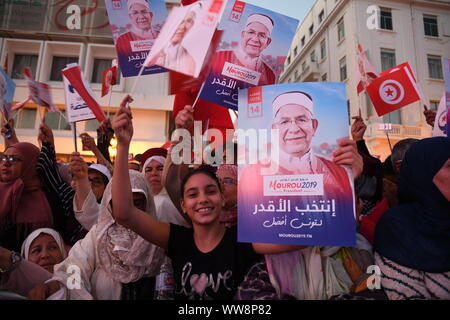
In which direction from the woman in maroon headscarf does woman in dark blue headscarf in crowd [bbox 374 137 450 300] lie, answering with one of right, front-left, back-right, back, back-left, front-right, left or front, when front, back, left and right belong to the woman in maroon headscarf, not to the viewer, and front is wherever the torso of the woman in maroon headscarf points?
left

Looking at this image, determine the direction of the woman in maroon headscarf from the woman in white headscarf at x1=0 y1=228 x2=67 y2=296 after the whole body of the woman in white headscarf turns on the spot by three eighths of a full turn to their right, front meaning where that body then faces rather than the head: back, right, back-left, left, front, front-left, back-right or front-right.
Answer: right

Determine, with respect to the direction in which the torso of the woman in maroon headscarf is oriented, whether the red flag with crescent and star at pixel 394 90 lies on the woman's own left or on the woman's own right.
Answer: on the woman's own left

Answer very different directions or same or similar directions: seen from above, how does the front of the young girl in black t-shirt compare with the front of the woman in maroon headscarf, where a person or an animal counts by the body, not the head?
same or similar directions

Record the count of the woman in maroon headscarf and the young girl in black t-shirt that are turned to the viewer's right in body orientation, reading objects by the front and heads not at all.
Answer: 0

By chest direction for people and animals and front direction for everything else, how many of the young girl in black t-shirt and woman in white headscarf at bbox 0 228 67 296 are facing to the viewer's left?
0

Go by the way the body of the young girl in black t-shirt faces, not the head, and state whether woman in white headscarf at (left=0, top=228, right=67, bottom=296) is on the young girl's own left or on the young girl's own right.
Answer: on the young girl's own right

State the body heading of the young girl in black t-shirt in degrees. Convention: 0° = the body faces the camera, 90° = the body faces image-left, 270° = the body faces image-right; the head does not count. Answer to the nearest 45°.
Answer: approximately 0°

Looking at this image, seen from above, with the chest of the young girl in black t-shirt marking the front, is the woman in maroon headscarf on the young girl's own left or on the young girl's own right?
on the young girl's own right

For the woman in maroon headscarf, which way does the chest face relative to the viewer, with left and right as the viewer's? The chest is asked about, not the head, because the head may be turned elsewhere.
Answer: facing the viewer and to the left of the viewer

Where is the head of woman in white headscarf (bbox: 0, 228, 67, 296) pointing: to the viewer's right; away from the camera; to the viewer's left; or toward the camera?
toward the camera

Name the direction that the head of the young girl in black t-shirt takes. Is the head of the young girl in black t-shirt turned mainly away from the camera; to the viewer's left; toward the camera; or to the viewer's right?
toward the camera
